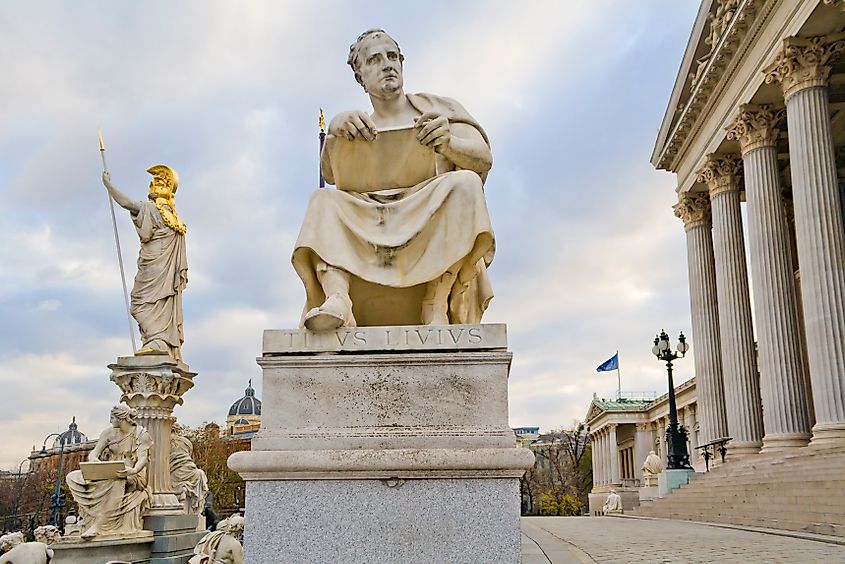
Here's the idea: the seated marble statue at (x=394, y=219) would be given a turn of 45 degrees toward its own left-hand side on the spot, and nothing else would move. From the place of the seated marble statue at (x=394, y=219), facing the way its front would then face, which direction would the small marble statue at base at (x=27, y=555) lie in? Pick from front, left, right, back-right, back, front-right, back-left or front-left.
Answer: back

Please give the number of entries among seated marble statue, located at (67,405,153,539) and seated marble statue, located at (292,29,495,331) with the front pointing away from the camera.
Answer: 0

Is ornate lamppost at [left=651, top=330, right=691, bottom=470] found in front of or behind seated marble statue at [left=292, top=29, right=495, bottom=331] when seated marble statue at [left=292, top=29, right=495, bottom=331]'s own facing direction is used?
behind

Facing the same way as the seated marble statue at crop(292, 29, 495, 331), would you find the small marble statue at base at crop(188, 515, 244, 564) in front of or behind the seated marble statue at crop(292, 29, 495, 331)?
behind

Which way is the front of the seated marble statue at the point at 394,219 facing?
toward the camera
